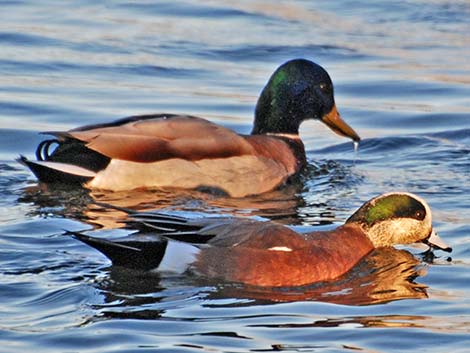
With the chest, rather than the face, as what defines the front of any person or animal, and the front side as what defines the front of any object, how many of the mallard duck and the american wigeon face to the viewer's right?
2

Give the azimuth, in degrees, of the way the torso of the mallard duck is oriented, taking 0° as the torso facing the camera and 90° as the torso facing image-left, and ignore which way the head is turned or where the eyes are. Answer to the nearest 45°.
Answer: approximately 270°

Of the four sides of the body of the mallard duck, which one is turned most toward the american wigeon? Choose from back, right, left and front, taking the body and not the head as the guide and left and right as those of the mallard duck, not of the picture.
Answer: right

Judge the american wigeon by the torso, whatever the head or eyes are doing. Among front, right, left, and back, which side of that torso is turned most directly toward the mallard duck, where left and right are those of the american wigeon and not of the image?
left

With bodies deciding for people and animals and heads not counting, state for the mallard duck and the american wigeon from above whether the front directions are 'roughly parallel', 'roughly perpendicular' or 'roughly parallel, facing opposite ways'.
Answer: roughly parallel

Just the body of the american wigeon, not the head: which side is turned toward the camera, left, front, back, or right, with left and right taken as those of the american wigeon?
right
